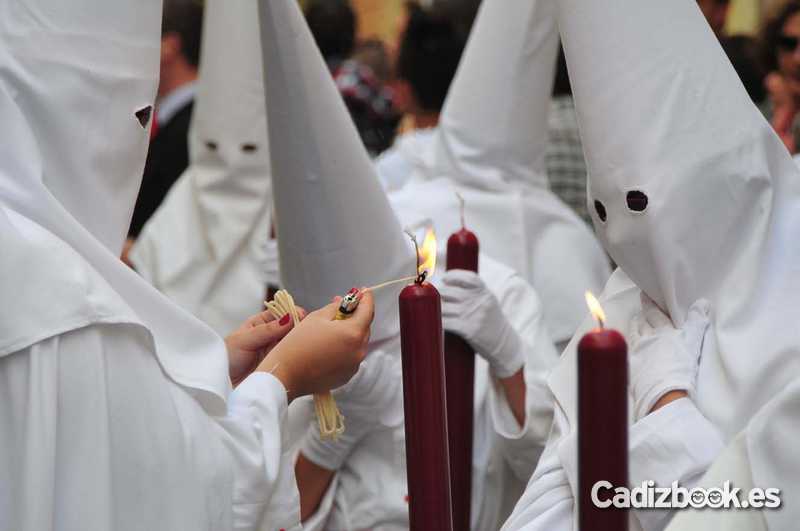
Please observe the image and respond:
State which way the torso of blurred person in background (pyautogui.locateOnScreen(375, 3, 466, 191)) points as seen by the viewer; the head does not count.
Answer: away from the camera

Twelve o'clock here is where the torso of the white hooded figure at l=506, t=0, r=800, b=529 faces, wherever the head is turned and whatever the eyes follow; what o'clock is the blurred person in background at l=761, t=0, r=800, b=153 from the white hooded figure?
The blurred person in background is roughly at 5 o'clock from the white hooded figure.

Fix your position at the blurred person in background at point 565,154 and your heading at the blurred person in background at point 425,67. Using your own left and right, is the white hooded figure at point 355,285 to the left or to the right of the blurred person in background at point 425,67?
left

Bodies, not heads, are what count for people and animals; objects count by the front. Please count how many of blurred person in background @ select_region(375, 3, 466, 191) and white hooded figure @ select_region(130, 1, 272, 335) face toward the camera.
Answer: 1

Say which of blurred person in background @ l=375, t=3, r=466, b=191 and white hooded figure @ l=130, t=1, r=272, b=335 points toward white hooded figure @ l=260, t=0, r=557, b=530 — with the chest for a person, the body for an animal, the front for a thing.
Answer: white hooded figure @ l=130, t=1, r=272, b=335

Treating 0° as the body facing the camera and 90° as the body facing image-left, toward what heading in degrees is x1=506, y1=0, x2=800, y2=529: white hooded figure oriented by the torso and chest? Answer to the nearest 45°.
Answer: approximately 45°

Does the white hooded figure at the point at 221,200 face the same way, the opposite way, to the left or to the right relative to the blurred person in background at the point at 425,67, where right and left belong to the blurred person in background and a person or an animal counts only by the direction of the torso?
the opposite way

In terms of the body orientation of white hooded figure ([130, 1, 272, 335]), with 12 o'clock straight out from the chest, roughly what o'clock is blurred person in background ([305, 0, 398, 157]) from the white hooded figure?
The blurred person in background is roughly at 7 o'clock from the white hooded figure.

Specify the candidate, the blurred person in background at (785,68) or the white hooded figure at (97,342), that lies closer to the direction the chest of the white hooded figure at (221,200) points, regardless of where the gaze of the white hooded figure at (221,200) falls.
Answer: the white hooded figure
